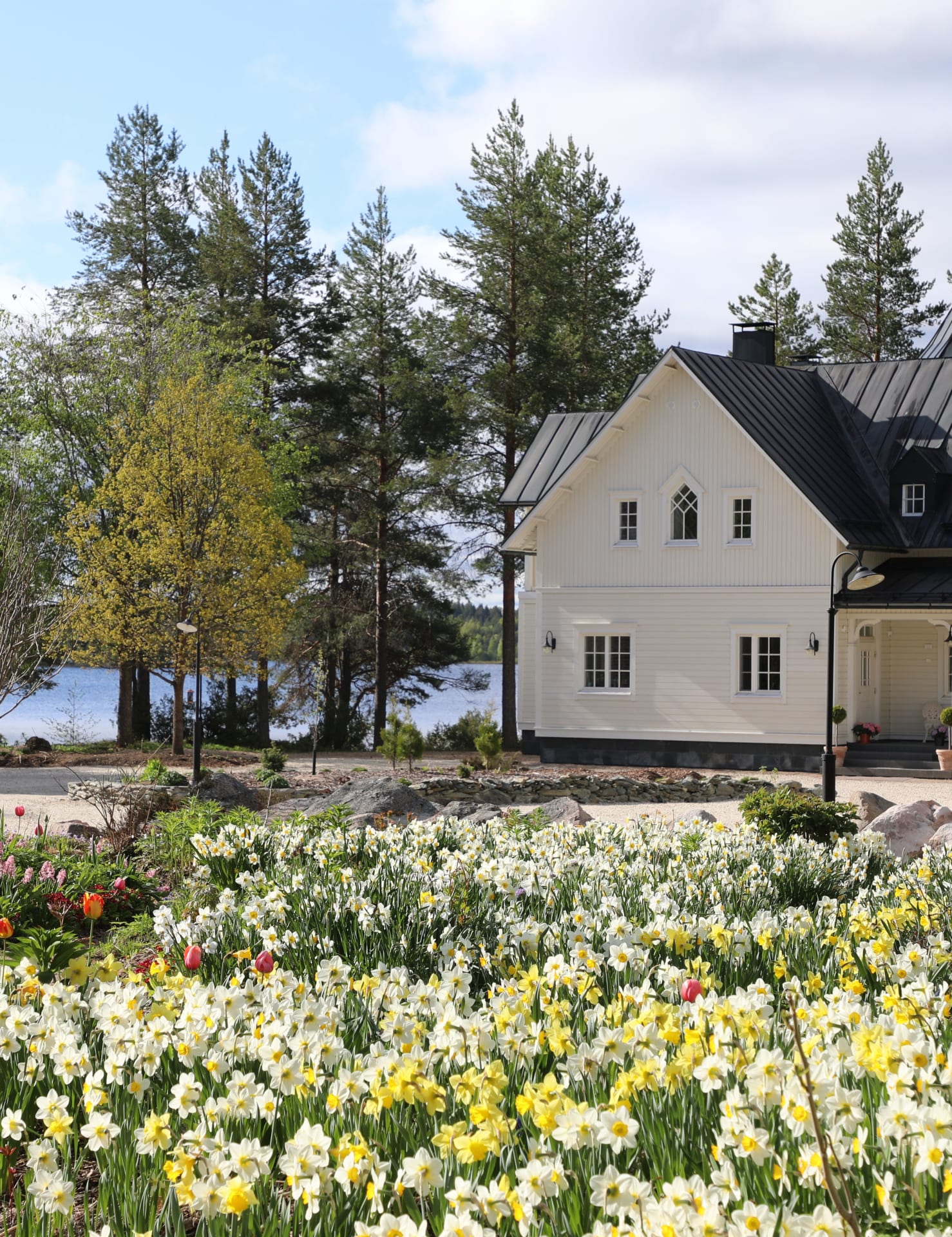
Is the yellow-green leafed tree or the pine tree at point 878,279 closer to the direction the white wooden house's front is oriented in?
the yellow-green leafed tree

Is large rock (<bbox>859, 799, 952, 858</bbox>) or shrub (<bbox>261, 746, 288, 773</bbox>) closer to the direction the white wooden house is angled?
the large rock

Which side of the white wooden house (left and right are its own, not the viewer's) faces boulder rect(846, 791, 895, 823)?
front

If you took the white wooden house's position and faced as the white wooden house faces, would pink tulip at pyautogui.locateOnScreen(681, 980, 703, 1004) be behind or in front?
in front

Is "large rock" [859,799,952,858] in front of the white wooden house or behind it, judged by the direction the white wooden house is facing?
in front

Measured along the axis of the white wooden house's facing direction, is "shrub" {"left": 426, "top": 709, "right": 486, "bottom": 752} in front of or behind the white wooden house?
behind

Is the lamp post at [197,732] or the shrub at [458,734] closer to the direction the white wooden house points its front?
the lamp post

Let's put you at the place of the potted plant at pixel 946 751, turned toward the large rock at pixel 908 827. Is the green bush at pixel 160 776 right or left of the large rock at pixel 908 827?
right

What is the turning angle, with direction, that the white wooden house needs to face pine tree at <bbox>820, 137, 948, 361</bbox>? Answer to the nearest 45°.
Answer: approximately 180°

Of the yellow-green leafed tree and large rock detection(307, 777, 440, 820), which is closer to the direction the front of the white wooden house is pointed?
the large rock

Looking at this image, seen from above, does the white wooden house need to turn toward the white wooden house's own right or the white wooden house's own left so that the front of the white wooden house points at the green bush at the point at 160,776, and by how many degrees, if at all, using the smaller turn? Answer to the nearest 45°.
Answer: approximately 45° to the white wooden house's own right

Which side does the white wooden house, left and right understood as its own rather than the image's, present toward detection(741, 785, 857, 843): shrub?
front

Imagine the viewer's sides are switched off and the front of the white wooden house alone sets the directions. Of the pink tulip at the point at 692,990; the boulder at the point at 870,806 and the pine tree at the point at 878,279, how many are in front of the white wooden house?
2

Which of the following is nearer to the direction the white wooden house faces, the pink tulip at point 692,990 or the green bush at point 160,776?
the pink tulip

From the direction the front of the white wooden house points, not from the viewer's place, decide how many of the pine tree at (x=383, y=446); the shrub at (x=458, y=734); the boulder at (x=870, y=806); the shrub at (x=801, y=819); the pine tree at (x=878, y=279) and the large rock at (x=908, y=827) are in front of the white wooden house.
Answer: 3

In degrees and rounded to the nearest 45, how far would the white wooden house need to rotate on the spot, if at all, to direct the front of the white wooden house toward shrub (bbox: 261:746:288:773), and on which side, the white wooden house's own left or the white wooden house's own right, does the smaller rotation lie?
approximately 45° to the white wooden house's own right

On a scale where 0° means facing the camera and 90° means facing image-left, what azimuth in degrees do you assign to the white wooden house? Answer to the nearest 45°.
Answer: approximately 0°

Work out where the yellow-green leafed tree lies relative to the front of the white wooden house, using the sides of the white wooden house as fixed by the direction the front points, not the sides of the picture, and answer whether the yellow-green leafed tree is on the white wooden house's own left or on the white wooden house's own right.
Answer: on the white wooden house's own right
